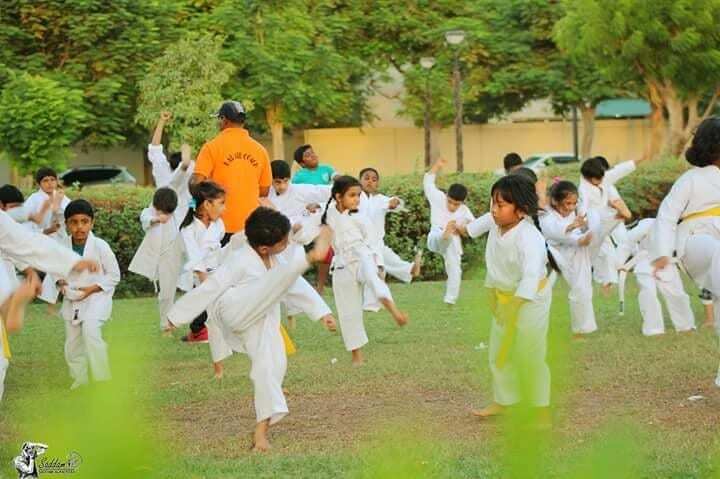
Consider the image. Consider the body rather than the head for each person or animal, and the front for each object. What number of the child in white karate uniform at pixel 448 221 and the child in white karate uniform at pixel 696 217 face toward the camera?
1

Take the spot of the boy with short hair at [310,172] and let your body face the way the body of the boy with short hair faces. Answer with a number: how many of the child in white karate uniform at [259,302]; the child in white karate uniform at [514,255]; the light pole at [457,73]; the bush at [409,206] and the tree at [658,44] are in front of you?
2

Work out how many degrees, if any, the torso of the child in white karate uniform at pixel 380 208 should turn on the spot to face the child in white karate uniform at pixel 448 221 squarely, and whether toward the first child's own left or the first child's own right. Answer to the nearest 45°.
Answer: approximately 90° to the first child's own left

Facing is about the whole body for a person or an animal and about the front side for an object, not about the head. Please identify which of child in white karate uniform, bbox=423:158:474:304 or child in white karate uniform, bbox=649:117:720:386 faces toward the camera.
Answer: child in white karate uniform, bbox=423:158:474:304

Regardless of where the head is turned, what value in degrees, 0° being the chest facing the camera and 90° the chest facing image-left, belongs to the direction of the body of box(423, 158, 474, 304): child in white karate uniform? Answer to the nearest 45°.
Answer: approximately 0°

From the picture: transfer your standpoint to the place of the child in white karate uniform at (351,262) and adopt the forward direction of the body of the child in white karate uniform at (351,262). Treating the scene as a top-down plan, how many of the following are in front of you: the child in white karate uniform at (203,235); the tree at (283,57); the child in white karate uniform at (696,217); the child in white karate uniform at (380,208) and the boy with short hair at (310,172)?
1

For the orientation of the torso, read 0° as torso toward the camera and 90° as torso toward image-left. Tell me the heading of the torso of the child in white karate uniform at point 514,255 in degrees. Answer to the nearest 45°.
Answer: approximately 45°

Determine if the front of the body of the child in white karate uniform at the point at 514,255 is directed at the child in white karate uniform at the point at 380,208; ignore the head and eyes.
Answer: no

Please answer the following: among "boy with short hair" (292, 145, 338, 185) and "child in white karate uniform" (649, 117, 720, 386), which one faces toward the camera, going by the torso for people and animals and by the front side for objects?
the boy with short hair

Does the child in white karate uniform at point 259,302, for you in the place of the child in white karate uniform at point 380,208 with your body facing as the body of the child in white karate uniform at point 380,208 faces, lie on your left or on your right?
on your right

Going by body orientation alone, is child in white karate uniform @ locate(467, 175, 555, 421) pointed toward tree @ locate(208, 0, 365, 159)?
no

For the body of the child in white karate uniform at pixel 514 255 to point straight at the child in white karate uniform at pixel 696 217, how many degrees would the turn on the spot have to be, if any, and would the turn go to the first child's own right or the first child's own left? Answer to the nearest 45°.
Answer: approximately 180°

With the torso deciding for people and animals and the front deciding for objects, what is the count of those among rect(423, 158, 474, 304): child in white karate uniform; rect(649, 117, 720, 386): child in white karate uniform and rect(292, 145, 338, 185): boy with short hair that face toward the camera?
2
